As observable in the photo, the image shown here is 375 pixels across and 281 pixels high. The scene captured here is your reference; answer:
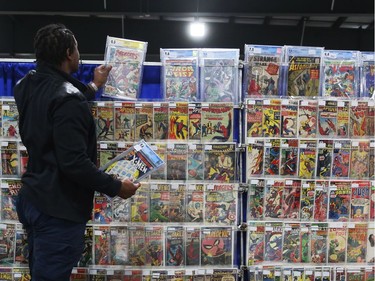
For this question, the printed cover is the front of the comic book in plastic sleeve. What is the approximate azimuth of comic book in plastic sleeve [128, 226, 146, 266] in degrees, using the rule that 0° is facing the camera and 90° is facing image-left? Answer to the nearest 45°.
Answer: approximately 0°

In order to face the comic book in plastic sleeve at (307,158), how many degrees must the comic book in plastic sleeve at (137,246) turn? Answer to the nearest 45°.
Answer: approximately 90° to its left

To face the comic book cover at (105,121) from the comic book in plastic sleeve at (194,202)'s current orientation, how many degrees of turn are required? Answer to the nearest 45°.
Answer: approximately 90° to its right

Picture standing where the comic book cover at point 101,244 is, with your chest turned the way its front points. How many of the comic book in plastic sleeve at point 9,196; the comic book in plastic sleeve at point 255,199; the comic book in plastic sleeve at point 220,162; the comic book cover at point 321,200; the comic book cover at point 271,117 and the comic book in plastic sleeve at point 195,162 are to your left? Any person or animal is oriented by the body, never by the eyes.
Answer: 5

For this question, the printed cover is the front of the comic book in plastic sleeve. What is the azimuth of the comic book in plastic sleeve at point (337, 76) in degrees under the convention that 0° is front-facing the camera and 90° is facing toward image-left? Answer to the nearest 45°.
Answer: approximately 0°

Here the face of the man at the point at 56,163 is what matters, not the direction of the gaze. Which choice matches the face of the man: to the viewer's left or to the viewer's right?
to the viewer's right

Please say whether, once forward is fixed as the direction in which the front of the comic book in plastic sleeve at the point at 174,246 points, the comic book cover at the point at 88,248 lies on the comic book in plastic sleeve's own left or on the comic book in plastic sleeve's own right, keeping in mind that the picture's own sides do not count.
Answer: on the comic book in plastic sleeve's own right
